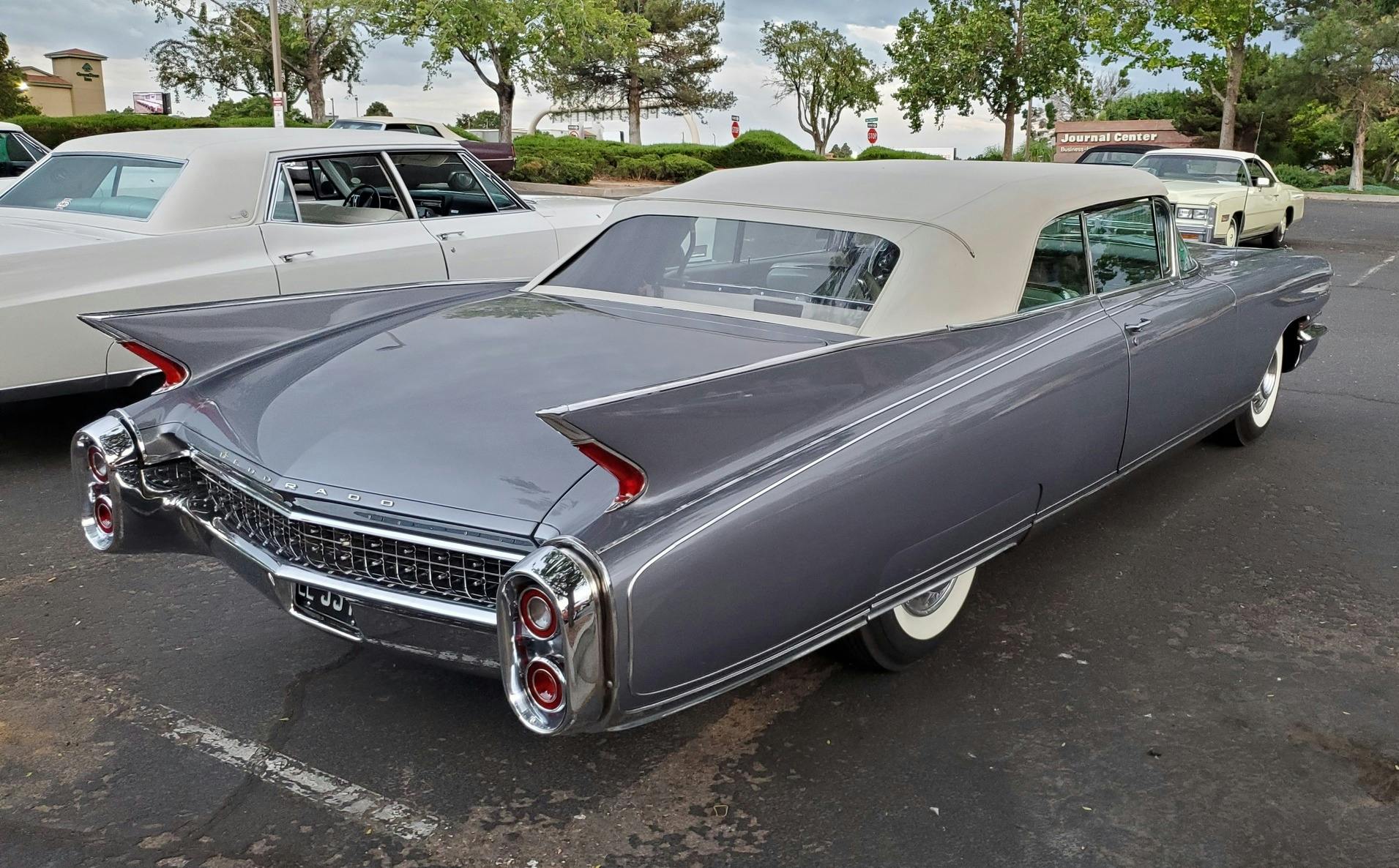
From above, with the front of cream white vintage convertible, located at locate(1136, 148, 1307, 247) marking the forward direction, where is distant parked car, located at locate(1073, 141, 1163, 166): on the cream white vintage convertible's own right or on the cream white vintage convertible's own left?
on the cream white vintage convertible's own right

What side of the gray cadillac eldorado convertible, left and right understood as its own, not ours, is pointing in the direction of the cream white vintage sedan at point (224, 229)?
left

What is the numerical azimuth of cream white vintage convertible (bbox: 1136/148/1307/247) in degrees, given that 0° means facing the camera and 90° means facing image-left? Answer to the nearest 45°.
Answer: approximately 45°

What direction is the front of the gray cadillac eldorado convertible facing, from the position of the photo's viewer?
facing away from the viewer and to the right of the viewer

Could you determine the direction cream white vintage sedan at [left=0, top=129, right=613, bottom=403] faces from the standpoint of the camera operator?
facing away from the viewer and to the right of the viewer

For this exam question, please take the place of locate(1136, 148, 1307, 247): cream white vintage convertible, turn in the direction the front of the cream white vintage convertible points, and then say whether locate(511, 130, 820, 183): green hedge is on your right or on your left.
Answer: on your right

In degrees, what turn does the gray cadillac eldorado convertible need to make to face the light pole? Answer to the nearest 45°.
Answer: approximately 45° to its left

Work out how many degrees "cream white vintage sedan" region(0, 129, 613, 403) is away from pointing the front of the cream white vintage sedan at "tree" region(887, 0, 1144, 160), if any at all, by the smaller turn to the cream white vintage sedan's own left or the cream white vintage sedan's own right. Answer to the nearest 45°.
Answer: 0° — it already faces it

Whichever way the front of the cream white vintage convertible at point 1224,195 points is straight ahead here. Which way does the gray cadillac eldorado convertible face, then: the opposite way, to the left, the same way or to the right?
the opposite way
